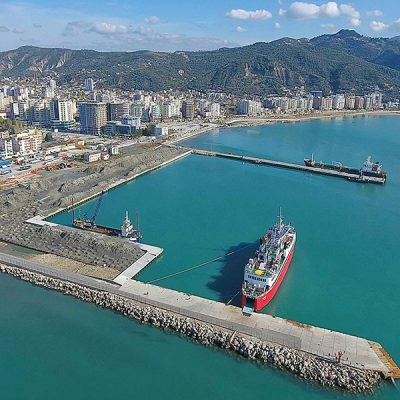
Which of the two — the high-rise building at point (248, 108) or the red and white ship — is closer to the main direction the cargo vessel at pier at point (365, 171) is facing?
the high-rise building

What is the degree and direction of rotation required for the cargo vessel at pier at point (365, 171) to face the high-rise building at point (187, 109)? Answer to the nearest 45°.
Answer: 0° — it already faces it

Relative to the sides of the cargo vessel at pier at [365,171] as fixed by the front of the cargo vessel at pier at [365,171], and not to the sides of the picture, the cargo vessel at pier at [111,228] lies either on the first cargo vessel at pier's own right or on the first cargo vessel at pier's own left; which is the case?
on the first cargo vessel at pier's own left

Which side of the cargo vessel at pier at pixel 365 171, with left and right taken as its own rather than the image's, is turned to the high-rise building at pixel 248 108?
right

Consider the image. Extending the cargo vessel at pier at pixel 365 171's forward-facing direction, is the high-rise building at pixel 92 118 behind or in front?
in front

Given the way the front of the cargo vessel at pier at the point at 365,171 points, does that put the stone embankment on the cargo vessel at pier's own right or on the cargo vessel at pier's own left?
on the cargo vessel at pier's own left

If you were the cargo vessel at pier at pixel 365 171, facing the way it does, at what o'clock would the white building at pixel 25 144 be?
The white building is roughly at 10 o'clock from the cargo vessel at pier.

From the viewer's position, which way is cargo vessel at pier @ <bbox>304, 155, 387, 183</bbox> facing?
facing away from the viewer and to the left of the viewer

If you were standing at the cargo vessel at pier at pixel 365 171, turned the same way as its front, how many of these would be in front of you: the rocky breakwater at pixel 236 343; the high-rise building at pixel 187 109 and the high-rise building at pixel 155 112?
2

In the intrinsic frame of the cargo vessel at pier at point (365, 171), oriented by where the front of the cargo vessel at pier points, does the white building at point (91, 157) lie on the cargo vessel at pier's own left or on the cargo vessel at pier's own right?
on the cargo vessel at pier's own left

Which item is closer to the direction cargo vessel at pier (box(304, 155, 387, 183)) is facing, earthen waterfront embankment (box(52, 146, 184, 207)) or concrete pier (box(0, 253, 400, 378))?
the earthen waterfront embankment
